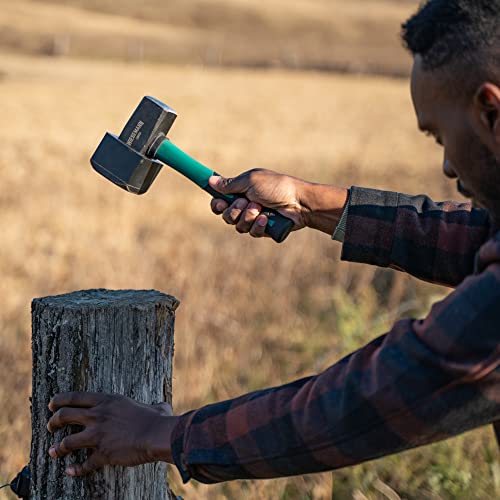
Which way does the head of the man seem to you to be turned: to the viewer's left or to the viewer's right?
to the viewer's left

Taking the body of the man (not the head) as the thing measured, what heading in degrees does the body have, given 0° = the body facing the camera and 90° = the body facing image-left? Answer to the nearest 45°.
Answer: approximately 90°
